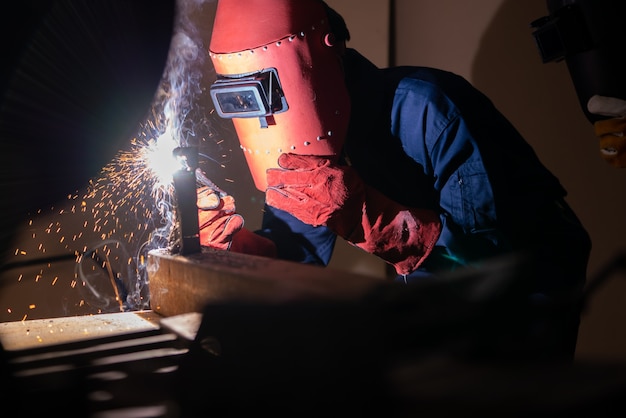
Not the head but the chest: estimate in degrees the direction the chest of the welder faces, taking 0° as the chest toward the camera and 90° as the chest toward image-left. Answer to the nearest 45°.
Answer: approximately 45°
